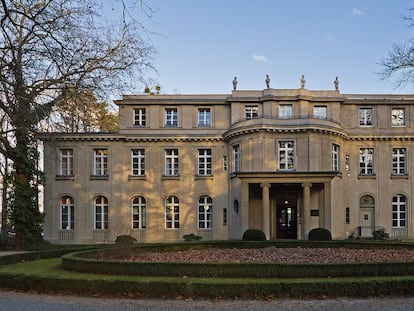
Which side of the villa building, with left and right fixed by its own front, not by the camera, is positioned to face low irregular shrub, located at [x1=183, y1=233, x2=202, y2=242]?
front

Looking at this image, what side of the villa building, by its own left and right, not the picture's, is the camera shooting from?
front

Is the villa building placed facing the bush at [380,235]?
no

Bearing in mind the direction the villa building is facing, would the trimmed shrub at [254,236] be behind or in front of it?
in front
